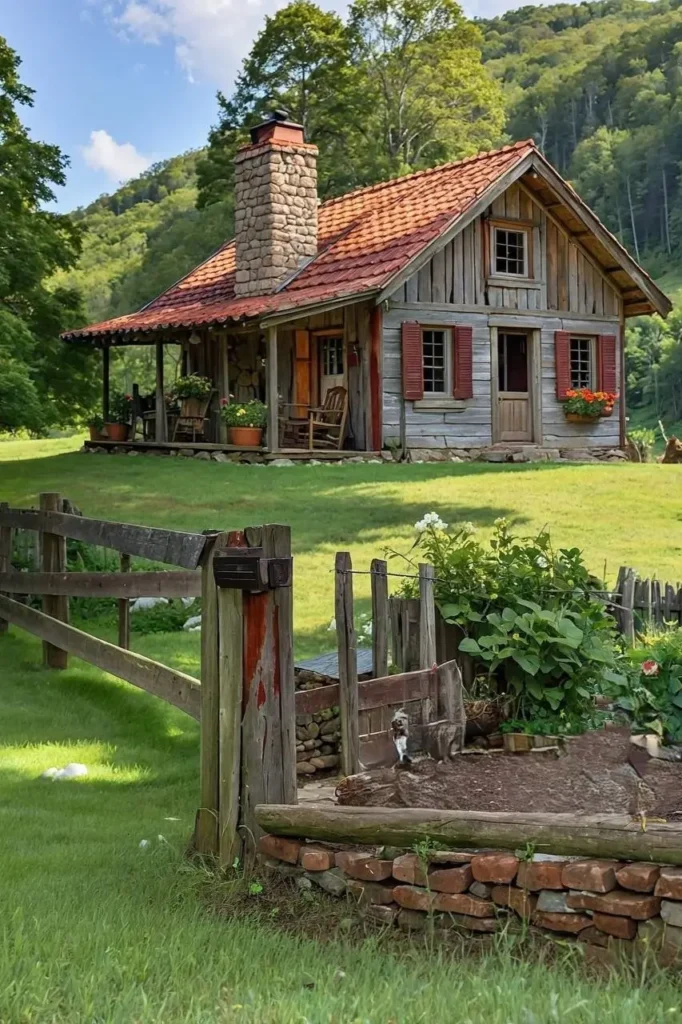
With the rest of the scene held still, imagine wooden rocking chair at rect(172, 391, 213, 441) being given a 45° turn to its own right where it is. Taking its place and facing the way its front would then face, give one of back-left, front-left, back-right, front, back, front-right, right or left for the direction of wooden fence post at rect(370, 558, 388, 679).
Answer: left

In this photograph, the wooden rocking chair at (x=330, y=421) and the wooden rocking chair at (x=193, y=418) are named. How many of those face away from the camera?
0

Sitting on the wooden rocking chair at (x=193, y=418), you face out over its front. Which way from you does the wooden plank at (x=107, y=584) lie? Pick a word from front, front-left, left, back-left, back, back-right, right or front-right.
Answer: front-left

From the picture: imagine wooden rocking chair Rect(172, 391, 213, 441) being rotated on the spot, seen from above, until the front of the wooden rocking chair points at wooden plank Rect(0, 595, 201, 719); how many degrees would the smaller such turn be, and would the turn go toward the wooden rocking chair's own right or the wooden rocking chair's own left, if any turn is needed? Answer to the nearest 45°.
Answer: approximately 45° to the wooden rocking chair's own left

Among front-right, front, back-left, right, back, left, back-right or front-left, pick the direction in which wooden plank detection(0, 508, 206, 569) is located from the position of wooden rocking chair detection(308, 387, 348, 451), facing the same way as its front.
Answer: front-left

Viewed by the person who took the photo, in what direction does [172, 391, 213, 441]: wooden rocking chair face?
facing the viewer and to the left of the viewer

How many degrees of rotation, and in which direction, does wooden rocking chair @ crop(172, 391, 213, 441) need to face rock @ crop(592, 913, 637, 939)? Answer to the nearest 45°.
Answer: approximately 45° to its left

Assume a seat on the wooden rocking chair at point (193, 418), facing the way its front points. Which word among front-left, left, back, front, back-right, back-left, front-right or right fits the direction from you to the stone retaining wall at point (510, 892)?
front-left

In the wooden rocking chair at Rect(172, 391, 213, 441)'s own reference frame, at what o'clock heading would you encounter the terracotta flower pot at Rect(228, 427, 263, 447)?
The terracotta flower pot is roughly at 10 o'clock from the wooden rocking chair.

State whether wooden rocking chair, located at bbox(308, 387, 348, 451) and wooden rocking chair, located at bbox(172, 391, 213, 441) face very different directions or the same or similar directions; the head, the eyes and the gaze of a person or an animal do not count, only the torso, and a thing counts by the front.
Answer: same or similar directions

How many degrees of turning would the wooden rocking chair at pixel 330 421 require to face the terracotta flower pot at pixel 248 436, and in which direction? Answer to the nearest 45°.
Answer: approximately 45° to its right

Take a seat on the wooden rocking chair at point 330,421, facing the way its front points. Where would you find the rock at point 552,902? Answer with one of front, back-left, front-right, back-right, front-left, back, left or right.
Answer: front-left

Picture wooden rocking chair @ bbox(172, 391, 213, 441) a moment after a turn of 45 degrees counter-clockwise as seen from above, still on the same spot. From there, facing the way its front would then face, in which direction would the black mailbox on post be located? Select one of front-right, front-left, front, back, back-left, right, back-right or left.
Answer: front

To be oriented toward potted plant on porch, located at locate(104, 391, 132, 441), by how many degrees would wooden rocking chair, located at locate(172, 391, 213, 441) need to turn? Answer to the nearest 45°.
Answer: approximately 90° to its right

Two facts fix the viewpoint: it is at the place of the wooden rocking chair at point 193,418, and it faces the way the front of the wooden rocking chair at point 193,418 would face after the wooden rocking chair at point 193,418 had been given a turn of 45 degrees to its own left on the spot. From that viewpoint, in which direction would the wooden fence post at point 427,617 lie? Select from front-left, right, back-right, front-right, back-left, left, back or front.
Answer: front

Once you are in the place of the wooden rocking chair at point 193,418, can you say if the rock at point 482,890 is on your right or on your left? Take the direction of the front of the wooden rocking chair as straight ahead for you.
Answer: on your left
